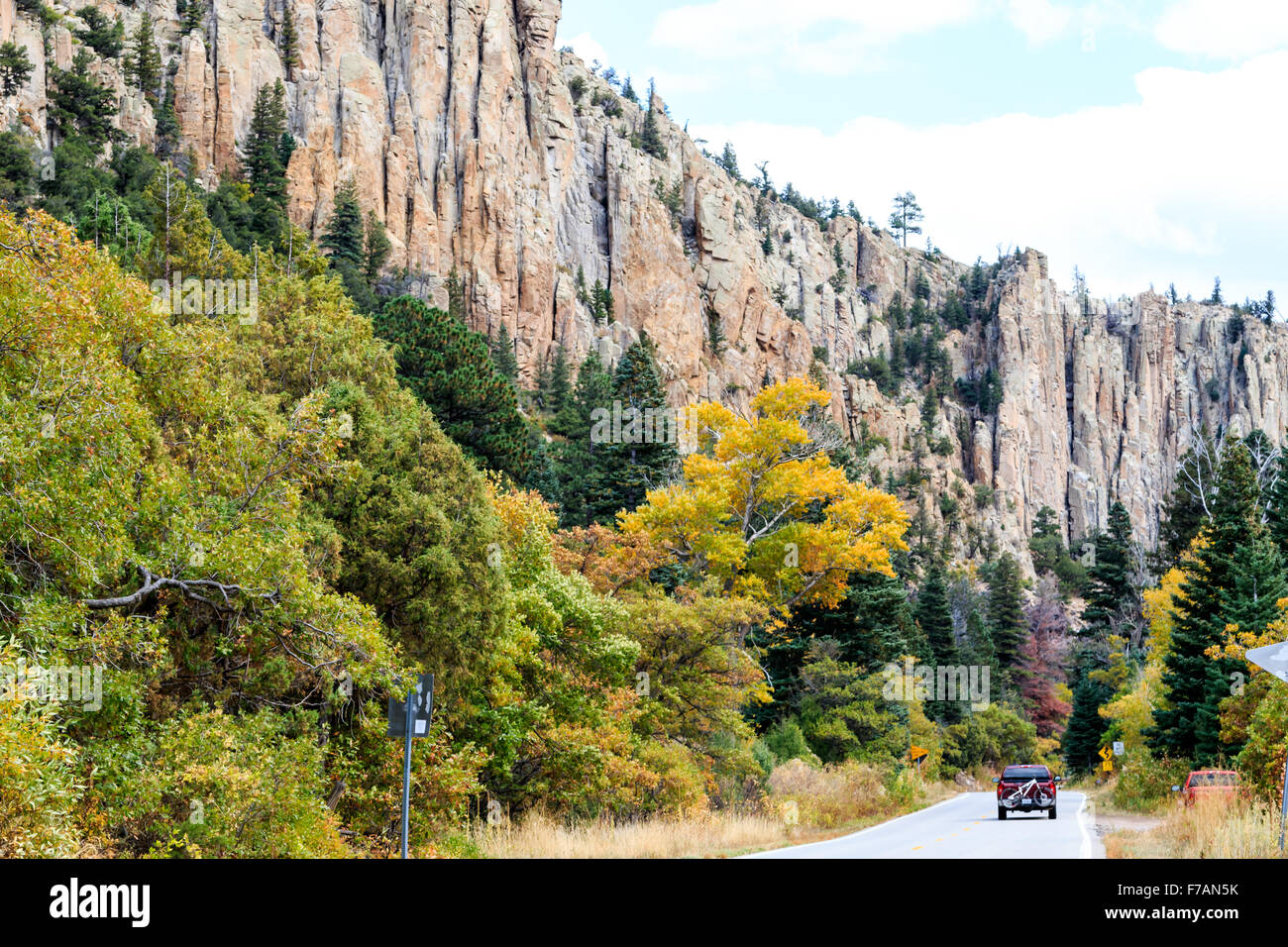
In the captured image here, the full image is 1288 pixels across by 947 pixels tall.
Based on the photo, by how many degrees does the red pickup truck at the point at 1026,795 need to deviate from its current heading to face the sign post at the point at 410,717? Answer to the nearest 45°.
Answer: approximately 180°

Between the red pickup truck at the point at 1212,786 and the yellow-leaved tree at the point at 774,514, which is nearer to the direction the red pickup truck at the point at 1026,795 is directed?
the yellow-leaved tree

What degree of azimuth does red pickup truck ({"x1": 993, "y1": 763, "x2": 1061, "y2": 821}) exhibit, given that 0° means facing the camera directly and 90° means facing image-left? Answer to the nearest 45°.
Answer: approximately 180°

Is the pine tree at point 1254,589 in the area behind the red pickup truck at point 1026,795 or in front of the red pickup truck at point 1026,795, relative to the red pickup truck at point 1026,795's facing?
in front

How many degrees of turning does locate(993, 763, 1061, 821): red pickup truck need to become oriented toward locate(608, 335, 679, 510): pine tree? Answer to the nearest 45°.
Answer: approximately 45° to its left

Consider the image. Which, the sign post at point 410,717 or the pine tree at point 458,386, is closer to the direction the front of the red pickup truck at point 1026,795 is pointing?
the pine tree

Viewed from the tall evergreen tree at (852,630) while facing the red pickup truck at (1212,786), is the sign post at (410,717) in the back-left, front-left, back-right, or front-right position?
front-right
